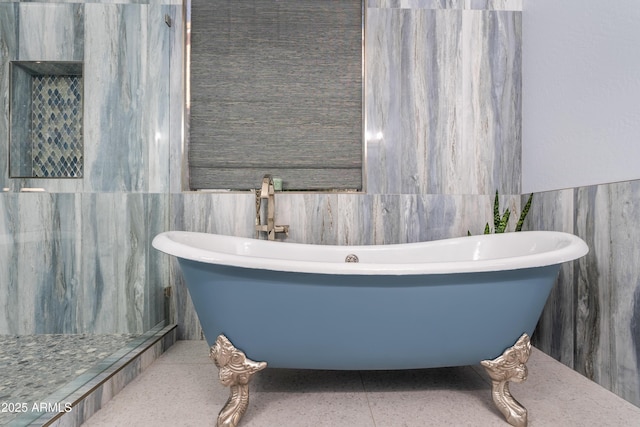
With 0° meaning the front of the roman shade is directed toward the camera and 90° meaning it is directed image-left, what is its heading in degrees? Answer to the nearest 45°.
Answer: approximately 0°

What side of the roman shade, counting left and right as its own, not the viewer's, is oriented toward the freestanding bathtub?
front
